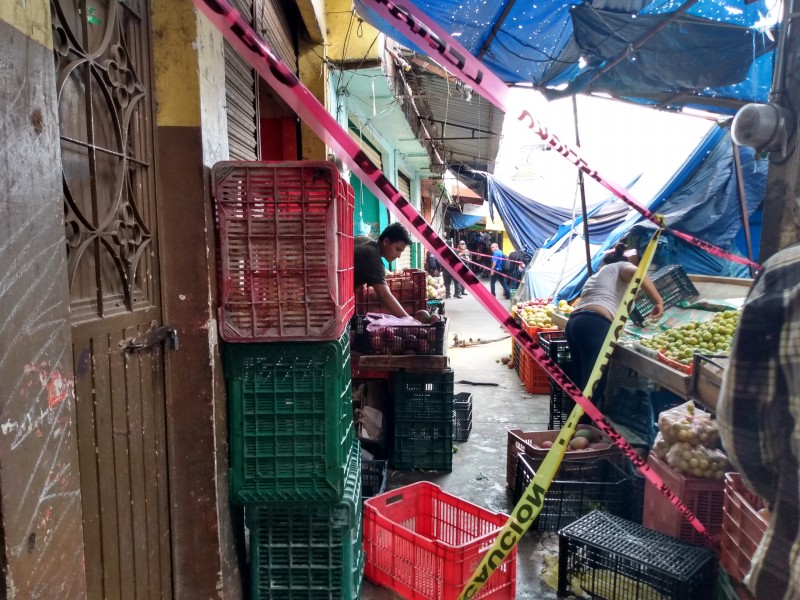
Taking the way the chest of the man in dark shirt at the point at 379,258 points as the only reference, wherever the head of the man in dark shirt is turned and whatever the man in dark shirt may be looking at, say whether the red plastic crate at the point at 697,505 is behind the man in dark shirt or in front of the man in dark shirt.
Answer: in front

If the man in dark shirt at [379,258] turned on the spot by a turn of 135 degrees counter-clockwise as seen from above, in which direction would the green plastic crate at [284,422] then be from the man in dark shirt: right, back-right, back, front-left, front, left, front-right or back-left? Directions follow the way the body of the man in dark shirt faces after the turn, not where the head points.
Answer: back-left

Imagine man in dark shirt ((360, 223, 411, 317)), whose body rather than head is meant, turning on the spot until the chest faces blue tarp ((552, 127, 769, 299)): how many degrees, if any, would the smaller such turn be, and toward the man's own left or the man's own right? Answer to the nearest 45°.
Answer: approximately 45° to the man's own left

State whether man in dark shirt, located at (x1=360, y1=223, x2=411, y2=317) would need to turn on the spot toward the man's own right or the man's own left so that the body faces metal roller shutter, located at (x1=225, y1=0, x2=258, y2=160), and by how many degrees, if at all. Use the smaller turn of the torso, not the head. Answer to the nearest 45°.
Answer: approximately 135° to the man's own right

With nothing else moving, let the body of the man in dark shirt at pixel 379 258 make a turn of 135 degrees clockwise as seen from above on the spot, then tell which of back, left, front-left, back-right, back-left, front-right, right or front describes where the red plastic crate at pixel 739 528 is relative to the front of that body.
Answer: left

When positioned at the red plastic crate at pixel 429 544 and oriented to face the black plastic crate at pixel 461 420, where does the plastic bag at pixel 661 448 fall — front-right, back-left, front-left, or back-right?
front-right

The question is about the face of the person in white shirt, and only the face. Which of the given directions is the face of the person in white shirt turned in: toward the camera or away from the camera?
away from the camera

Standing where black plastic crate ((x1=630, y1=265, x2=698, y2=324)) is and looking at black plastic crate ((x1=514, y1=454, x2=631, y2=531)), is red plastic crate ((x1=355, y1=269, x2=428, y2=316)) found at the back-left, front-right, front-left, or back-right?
front-right

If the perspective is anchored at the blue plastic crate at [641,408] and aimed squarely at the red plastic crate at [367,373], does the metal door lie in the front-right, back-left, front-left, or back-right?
front-left

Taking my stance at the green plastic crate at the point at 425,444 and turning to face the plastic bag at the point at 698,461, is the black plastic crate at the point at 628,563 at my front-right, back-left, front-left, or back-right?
front-right

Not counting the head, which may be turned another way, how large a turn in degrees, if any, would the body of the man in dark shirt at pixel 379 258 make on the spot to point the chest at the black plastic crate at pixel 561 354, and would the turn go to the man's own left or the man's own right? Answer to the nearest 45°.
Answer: approximately 45° to the man's own left
